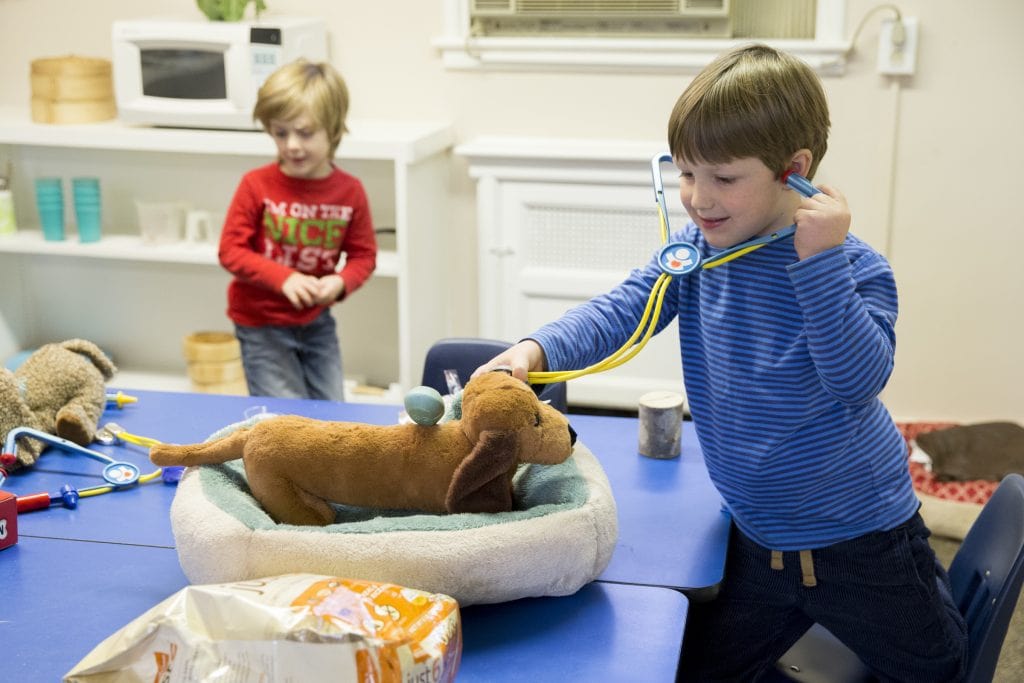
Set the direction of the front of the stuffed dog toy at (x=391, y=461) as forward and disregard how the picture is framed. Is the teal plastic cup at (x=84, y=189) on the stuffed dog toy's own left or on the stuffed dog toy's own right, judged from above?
on the stuffed dog toy's own left

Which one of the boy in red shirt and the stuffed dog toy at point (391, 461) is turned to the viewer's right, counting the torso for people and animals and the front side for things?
the stuffed dog toy

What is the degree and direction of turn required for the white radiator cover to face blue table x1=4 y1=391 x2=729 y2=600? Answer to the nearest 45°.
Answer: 0° — it already faces it

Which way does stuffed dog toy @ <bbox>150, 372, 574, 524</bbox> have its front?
to the viewer's right

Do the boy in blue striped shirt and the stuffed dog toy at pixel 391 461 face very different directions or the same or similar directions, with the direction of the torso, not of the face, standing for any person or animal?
very different directions

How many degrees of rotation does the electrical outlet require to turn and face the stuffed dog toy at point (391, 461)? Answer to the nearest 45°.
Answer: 0° — it already faces it

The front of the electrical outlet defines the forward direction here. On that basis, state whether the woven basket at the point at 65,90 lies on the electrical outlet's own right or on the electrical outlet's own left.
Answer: on the electrical outlet's own right

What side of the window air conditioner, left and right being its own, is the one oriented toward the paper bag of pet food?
front

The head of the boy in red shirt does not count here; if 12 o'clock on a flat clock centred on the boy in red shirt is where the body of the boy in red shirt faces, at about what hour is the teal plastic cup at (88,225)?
The teal plastic cup is roughly at 5 o'clock from the boy in red shirt.

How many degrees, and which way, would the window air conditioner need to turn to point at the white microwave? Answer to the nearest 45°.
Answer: approximately 90° to its right

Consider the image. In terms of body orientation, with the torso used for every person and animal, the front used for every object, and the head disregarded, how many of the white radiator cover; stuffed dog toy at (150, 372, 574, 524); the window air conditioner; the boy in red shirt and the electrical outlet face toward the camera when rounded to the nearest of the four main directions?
4

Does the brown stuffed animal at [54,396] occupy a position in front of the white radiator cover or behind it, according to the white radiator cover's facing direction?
in front

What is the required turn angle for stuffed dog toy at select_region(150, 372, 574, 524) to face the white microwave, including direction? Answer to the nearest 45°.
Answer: approximately 90° to its left

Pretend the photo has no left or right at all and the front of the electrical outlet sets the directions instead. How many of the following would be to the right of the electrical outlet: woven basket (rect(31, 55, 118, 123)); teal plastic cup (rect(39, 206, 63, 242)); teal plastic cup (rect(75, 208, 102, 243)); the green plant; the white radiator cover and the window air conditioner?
6
